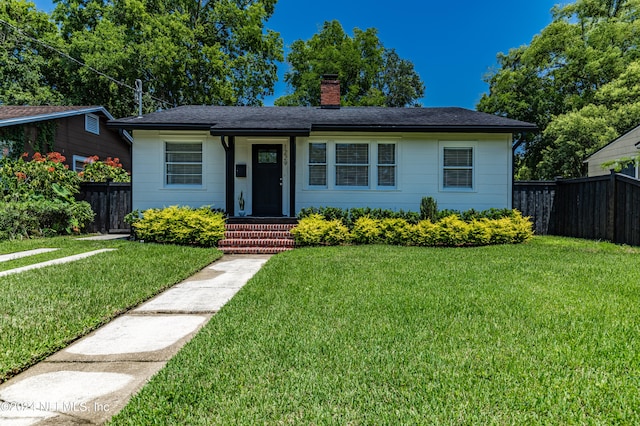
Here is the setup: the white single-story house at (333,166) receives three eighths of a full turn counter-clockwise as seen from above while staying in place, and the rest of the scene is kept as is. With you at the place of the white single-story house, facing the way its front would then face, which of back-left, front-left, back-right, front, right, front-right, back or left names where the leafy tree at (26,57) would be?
left

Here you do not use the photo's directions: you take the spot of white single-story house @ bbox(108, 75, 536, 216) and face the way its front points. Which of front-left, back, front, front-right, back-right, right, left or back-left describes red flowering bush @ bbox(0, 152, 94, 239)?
right

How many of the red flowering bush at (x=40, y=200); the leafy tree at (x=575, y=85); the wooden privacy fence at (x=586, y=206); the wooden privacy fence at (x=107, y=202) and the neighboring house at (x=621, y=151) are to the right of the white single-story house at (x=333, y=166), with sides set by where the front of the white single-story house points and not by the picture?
2

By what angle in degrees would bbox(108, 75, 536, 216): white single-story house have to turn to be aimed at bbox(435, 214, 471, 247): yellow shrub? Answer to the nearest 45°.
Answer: approximately 45° to its left

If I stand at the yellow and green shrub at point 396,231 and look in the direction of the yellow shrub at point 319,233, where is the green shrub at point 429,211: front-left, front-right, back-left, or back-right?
back-right

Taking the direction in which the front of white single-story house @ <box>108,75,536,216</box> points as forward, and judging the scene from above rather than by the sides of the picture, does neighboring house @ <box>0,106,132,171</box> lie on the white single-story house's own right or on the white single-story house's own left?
on the white single-story house's own right

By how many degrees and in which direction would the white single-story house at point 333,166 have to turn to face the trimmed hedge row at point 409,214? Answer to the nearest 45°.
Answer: approximately 45° to its left

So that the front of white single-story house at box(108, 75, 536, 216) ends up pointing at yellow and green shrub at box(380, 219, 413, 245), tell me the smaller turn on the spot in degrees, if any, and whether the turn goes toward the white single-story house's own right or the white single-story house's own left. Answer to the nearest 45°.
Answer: approximately 45° to the white single-story house's own left

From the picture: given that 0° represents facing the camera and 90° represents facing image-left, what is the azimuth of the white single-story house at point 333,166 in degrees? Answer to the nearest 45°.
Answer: approximately 0°
